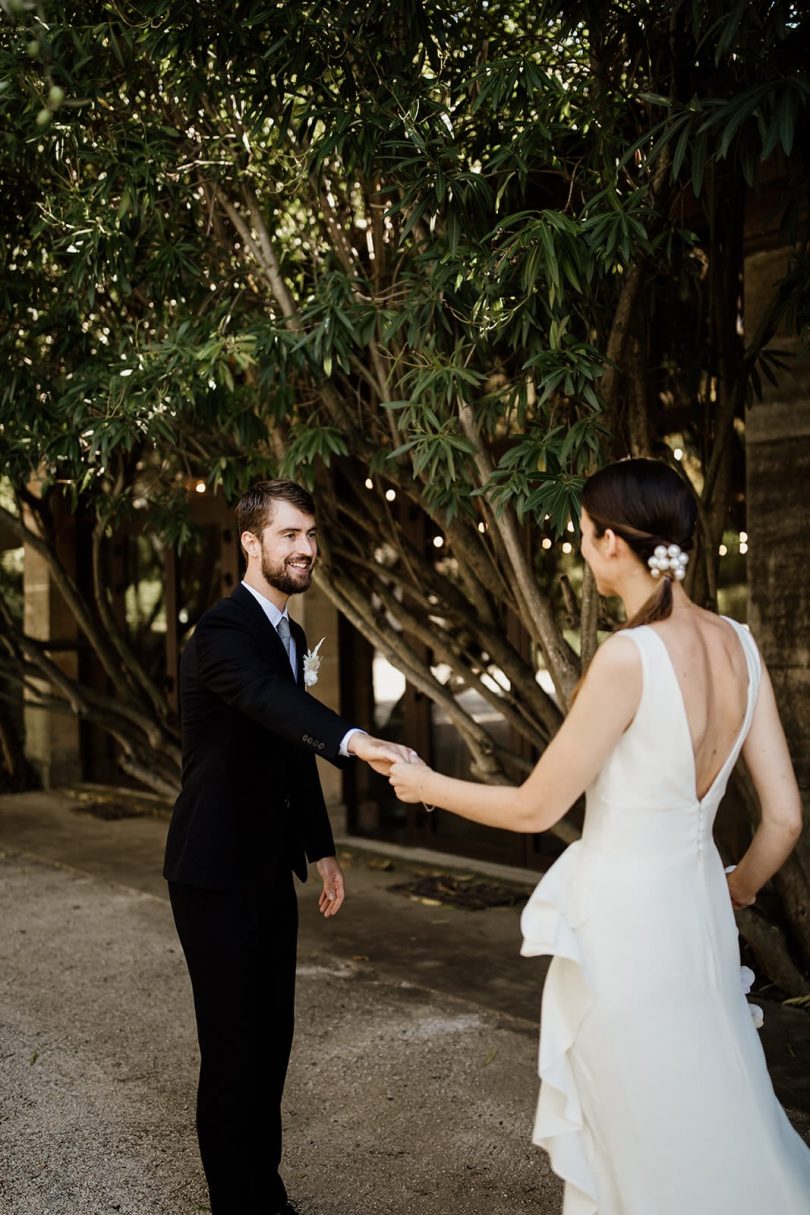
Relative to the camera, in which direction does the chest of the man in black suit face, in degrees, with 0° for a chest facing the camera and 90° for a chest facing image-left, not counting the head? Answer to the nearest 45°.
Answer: approximately 315°

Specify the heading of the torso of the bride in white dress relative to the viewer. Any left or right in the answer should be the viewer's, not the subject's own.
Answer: facing away from the viewer and to the left of the viewer

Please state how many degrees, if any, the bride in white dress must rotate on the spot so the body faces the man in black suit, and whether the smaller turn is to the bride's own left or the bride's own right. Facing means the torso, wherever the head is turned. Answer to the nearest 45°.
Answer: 0° — they already face them

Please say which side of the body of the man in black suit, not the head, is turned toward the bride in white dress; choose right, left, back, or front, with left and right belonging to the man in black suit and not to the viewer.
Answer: front

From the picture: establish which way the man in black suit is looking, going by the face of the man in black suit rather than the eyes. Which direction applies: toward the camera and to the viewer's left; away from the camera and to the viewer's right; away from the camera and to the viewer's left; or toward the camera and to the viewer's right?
toward the camera and to the viewer's right

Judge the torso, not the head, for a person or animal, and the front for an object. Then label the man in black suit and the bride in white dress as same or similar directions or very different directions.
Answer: very different directions

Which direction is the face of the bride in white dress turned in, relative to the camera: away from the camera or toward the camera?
away from the camera
